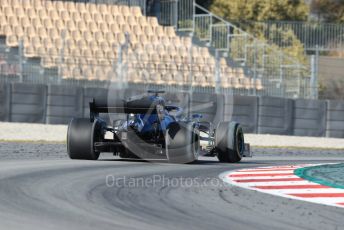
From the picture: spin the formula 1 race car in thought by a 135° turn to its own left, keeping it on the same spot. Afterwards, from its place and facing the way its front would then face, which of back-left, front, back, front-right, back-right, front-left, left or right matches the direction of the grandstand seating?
right

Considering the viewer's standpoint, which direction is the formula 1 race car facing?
facing away from the viewer and to the right of the viewer
